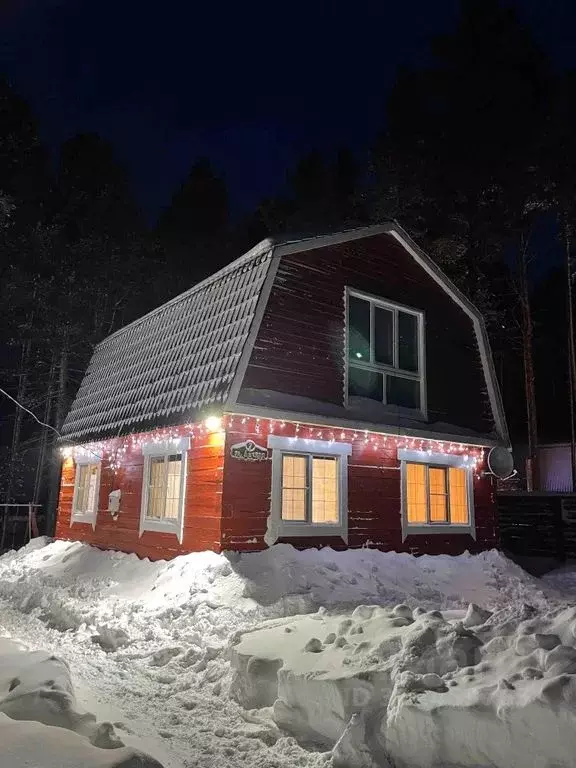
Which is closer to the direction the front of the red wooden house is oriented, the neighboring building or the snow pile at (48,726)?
the snow pile

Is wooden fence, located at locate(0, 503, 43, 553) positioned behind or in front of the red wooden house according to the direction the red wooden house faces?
behind

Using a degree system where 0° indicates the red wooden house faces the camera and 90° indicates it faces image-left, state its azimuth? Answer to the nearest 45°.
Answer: approximately 315°

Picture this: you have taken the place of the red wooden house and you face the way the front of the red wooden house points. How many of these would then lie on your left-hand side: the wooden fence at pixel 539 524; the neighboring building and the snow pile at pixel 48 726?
2

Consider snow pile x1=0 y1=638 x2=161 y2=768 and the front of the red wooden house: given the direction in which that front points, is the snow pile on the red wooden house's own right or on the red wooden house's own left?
on the red wooden house's own right

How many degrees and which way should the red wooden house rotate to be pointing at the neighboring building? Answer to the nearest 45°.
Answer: approximately 90° to its left

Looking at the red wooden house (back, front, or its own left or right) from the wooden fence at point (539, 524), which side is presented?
left
